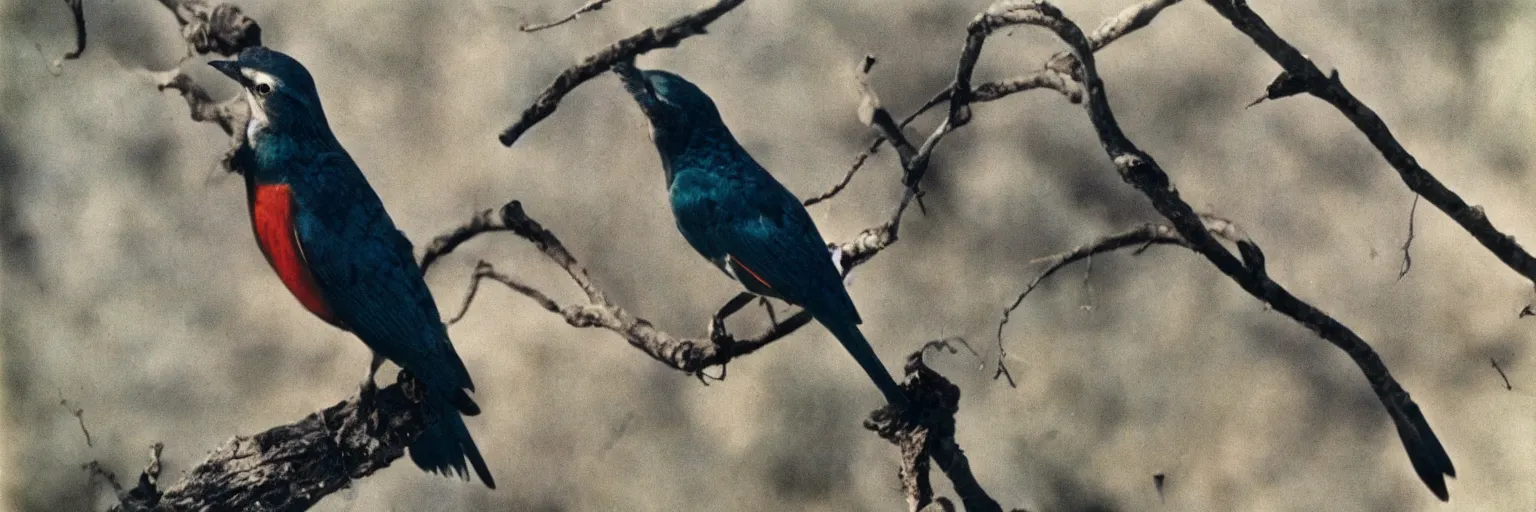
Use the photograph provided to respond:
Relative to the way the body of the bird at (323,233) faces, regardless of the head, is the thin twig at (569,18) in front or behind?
behind

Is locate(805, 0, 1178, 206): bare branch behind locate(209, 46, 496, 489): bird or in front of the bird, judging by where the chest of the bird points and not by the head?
behind

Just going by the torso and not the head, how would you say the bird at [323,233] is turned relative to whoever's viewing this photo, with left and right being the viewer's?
facing to the left of the viewer

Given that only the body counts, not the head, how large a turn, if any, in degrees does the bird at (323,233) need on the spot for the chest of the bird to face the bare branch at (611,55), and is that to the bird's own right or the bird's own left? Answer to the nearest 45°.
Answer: approximately 135° to the bird's own left
